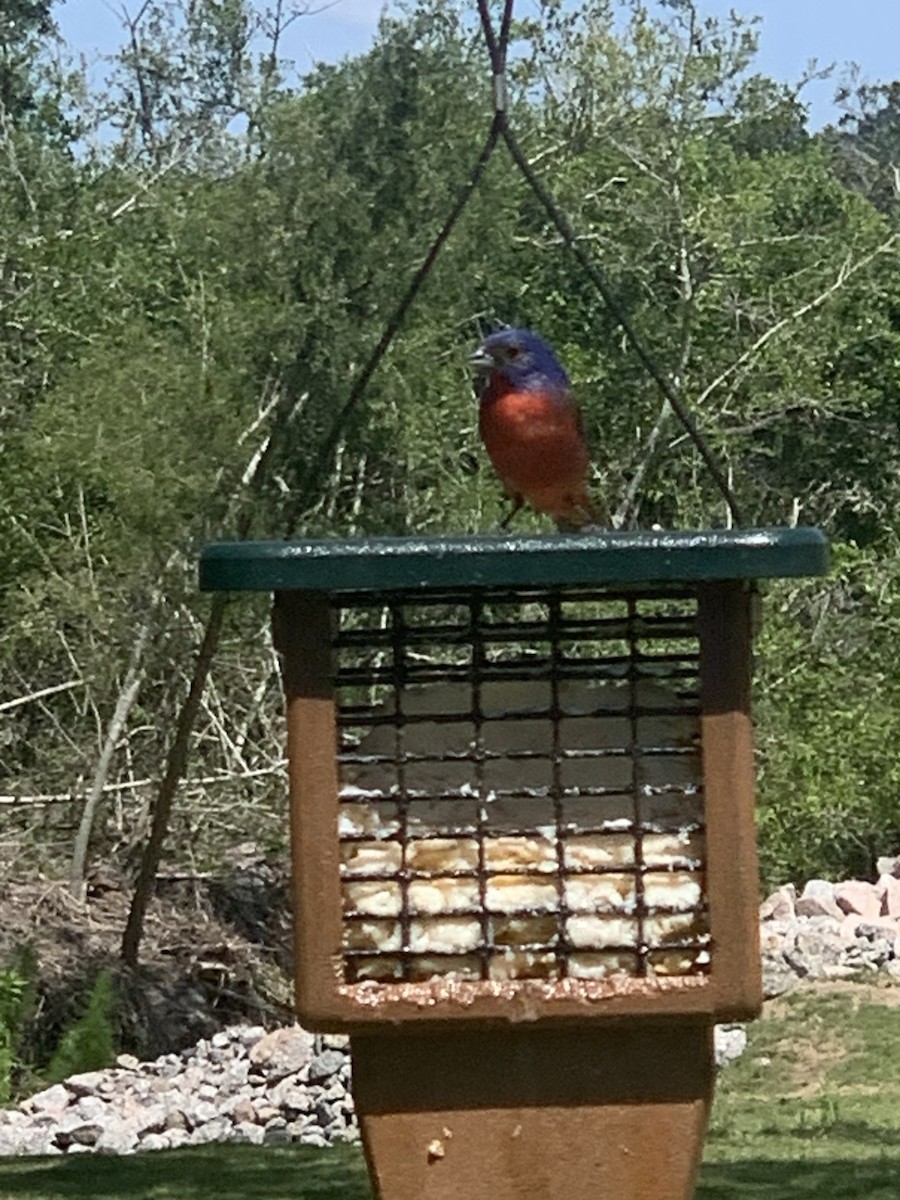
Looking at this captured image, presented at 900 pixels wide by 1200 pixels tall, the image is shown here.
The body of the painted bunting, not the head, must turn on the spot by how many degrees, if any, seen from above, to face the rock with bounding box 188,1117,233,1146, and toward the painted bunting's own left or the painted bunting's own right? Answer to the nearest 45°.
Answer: approximately 135° to the painted bunting's own right

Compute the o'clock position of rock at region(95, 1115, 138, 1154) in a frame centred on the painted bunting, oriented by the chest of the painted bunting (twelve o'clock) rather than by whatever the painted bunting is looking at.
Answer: The rock is roughly at 4 o'clock from the painted bunting.

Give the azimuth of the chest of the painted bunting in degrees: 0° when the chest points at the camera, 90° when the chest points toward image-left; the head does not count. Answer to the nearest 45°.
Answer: approximately 45°

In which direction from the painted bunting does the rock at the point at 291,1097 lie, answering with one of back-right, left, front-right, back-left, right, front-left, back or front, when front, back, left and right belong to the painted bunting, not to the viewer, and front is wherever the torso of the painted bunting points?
back-right

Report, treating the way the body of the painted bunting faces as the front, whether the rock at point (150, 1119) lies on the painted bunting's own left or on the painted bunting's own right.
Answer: on the painted bunting's own right

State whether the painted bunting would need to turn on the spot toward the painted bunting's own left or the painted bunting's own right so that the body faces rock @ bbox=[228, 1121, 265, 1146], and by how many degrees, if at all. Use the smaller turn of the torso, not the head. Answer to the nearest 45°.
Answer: approximately 135° to the painted bunting's own right

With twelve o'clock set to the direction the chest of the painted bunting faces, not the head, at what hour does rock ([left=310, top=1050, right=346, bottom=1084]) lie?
The rock is roughly at 4 o'clock from the painted bunting.

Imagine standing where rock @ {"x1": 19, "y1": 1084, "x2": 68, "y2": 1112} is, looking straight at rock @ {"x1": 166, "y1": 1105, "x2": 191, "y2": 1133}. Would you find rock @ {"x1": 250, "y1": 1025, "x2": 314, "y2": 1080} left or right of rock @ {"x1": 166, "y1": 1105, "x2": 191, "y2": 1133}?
left

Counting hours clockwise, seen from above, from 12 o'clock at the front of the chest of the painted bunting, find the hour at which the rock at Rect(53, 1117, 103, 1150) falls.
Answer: The rock is roughly at 4 o'clock from the painted bunting.

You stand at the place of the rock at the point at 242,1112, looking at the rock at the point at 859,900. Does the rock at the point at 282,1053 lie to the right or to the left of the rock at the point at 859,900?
left

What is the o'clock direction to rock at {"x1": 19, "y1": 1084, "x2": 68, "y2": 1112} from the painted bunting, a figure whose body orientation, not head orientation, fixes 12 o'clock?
The rock is roughly at 4 o'clock from the painted bunting.

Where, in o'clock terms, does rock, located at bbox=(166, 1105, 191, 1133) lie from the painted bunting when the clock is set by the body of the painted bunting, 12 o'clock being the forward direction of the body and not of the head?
The rock is roughly at 4 o'clock from the painted bunting.
